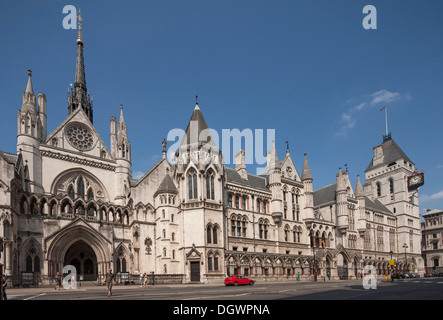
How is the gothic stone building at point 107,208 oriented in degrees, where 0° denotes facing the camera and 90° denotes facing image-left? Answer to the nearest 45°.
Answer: approximately 315°
